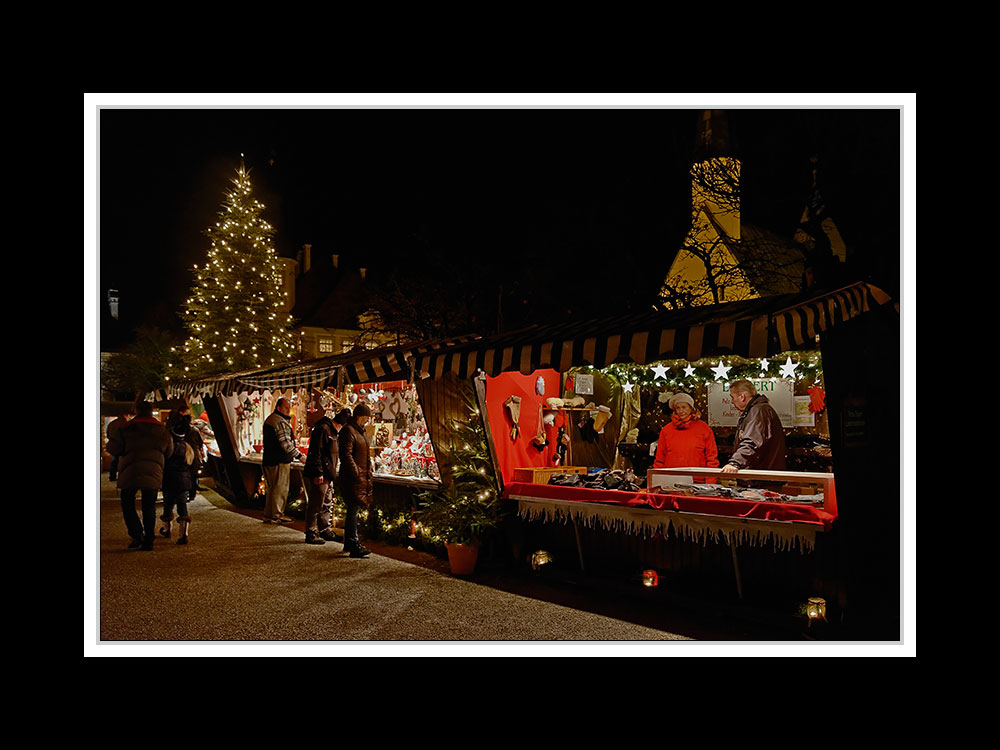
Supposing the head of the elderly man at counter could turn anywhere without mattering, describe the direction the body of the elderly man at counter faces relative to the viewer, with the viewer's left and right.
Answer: facing to the left of the viewer

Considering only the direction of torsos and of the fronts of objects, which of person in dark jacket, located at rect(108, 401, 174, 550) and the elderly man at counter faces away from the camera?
the person in dark jacket

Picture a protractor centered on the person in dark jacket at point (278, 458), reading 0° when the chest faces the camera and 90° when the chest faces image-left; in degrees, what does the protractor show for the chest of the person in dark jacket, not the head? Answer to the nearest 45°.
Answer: approximately 270°

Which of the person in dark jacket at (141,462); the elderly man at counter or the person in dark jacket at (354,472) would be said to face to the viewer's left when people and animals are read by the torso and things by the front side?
the elderly man at counter

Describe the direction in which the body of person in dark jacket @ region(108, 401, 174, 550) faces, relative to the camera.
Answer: away from the camera

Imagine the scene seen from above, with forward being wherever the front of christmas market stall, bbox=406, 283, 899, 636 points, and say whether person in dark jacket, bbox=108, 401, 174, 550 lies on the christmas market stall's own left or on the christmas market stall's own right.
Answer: on the christmas market stall's own right

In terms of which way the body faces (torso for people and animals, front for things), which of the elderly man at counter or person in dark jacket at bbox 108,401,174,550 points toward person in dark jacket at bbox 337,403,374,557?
the elderly man at counter

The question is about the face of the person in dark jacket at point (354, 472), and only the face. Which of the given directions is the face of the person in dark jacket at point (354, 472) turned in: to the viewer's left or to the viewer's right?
to the viewer's right

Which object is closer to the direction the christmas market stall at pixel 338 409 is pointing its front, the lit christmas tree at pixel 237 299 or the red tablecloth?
the red tablecloth
